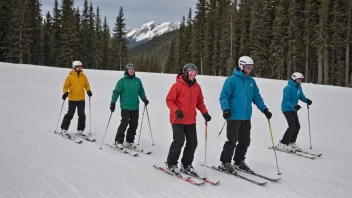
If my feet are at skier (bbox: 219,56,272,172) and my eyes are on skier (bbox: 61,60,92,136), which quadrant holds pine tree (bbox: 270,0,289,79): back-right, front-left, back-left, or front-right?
front-right

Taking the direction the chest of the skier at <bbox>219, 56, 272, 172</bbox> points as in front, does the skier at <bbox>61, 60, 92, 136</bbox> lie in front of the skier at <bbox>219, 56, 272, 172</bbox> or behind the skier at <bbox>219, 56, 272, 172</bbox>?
behind

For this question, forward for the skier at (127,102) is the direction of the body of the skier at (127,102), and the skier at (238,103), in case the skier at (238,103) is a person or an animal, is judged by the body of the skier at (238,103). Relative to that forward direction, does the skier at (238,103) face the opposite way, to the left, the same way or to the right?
the same way

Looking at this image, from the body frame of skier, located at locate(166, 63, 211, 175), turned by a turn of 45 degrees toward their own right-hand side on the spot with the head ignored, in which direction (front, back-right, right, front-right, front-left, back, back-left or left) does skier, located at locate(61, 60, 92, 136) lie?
back-right

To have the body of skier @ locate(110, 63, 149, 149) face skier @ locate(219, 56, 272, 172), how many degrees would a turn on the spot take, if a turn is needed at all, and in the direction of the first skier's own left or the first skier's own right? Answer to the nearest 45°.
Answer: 0° — they already face them

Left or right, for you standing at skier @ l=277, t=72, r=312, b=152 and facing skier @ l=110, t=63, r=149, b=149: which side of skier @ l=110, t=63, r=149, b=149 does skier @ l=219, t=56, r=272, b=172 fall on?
left

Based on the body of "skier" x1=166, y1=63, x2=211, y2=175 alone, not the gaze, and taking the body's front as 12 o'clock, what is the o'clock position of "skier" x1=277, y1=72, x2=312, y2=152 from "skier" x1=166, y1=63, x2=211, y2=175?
"skier" x1=277, y1=72, x2=312, y2=152 is roughly at 9 o'clock from "skier" x1=166, y1=63, x2=211, y2=175.

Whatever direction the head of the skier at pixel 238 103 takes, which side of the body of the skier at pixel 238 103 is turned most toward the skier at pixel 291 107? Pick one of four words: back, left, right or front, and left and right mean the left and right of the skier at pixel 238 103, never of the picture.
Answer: left

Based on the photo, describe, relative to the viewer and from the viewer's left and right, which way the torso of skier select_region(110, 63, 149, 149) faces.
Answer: facing the viewer and to the right of the viewer

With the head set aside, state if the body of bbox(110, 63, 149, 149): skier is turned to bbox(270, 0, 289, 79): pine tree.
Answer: no

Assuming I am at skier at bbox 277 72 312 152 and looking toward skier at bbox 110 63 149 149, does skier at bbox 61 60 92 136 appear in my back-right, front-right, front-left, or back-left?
front-right

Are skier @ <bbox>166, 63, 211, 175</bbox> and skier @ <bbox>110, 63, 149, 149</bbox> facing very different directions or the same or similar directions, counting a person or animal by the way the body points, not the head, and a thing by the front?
same or similar directions

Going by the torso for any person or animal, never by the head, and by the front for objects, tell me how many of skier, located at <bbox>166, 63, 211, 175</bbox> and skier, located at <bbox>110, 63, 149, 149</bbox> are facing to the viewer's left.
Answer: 0

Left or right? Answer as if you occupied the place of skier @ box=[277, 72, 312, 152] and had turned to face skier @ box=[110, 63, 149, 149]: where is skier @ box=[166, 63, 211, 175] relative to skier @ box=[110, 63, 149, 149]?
left

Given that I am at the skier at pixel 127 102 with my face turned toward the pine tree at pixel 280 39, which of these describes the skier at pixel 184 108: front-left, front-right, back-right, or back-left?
back-right

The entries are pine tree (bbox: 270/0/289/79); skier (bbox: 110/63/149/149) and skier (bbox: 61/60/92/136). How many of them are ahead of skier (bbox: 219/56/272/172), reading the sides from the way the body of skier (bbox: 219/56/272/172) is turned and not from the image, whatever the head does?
0
